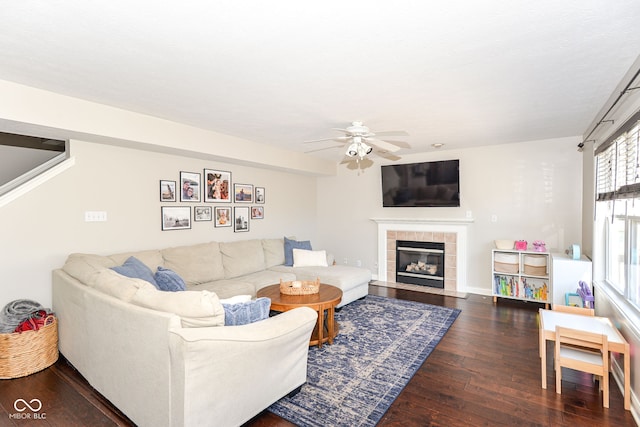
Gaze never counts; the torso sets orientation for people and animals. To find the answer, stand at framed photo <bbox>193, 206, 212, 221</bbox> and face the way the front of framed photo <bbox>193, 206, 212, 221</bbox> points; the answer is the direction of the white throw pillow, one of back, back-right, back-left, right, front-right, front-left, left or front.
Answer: front-left

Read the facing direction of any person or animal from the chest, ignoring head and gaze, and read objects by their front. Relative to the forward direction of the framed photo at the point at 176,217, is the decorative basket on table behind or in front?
in front

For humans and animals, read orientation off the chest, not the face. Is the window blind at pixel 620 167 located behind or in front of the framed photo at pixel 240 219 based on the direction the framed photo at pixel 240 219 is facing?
in front

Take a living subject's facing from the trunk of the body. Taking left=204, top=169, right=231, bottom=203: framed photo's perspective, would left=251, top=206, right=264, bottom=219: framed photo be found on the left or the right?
on its left

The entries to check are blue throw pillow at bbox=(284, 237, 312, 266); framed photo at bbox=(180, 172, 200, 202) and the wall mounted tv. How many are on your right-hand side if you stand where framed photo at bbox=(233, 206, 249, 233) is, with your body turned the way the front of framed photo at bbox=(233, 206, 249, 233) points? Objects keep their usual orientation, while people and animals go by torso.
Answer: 1
